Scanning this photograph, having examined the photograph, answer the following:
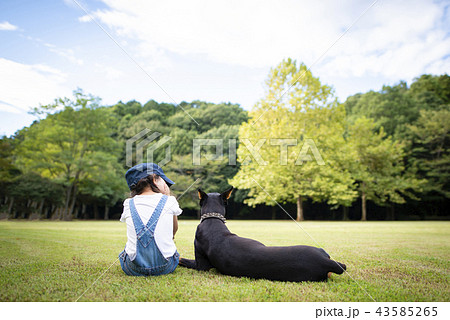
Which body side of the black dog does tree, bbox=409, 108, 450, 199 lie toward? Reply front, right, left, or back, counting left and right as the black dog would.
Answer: right

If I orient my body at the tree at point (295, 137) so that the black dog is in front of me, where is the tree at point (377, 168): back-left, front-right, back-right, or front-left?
back-left

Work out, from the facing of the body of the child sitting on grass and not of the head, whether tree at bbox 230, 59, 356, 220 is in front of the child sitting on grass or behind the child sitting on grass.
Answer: in front

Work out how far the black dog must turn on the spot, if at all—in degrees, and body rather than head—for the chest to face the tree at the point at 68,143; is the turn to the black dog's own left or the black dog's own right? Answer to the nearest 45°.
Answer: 0° — it already faces it

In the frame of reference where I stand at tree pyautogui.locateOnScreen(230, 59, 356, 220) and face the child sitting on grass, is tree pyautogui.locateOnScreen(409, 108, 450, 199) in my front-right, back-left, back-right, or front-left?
back-left

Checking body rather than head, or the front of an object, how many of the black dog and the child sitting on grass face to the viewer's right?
0

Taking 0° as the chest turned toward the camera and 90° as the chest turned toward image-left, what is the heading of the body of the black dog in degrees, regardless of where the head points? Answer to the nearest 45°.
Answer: approximately 135°

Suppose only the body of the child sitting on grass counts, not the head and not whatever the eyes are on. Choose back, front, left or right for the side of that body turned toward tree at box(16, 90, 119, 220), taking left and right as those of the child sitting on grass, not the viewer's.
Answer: front

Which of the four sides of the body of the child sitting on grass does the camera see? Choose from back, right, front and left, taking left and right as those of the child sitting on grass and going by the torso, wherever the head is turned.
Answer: back

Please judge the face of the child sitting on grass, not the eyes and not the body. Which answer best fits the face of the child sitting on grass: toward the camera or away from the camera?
away from the camera
